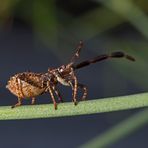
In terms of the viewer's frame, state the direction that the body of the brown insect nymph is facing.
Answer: to the viewer's right
